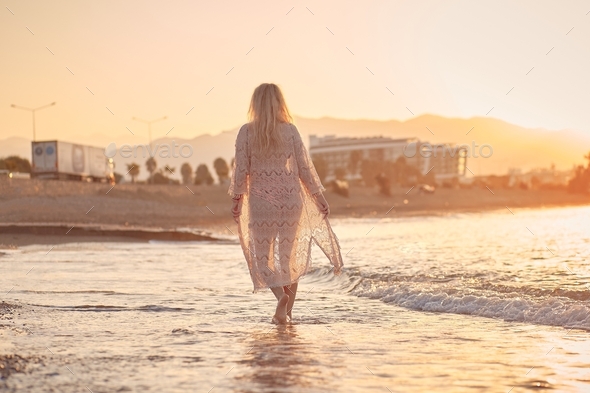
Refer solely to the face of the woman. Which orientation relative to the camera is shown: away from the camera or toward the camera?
away from the camera

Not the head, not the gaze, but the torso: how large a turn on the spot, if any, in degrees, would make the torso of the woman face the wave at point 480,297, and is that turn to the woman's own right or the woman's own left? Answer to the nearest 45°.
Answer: approximately 45° to the woman's own right

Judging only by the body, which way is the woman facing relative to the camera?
away from the camera
